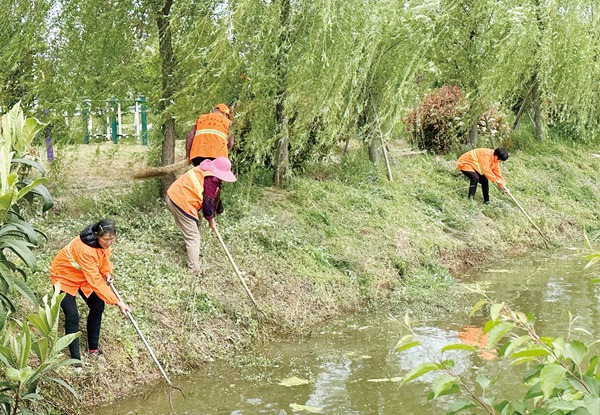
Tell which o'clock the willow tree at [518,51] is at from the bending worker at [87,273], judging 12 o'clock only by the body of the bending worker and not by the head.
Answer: The willow tree is roughly at 9 o'clock from the bending worker.

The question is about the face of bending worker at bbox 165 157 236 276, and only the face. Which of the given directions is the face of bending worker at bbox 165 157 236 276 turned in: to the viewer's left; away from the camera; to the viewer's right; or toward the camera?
to the viewer's right

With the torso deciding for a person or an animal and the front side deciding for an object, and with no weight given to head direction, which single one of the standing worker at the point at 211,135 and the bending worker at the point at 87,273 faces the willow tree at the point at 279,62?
the standing worker at the point at 211,135

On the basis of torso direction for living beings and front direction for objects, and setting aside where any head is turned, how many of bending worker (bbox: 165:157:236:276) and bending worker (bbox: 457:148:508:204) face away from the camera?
0

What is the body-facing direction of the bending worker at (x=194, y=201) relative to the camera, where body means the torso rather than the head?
to the viewer's right

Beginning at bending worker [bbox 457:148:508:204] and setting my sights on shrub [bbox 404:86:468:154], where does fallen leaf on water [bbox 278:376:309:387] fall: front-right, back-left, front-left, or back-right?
back-left

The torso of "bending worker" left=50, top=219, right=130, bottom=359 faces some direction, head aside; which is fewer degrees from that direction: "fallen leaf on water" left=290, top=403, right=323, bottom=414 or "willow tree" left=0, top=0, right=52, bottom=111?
the fallen leaf on water

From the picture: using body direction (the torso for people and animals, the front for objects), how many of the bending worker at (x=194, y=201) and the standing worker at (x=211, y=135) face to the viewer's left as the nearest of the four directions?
0

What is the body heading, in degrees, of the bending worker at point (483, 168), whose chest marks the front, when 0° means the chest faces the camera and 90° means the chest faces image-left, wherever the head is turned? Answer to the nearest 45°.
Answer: approximately 315°
